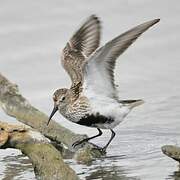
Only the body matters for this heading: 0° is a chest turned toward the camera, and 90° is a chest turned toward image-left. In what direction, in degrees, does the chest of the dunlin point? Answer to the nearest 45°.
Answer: approximately 90°

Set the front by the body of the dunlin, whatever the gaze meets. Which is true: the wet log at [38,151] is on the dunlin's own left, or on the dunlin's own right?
on the dunlin's own left
